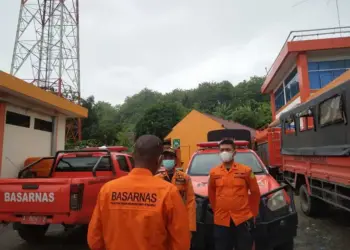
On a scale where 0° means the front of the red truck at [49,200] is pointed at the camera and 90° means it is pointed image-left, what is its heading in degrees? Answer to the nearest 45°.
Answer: approximately 225°

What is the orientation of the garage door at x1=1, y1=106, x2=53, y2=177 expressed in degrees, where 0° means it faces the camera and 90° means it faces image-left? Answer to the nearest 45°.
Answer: approximately 315°

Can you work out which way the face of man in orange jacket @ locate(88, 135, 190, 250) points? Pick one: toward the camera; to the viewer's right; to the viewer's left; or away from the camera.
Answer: away from the camera

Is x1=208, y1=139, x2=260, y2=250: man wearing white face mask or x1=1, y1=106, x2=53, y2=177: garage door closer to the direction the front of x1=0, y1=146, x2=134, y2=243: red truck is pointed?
the garage door

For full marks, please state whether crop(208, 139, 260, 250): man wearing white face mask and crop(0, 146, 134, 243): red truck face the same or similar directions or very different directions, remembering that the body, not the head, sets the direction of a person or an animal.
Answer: very different directions

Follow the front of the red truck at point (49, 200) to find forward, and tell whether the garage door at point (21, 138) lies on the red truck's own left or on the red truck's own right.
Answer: on the red truck's own left

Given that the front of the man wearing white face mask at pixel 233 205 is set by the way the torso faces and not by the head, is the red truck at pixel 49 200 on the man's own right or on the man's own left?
on the man's own right

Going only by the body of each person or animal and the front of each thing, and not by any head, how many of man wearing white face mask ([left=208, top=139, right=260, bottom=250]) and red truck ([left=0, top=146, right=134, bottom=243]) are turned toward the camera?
1
